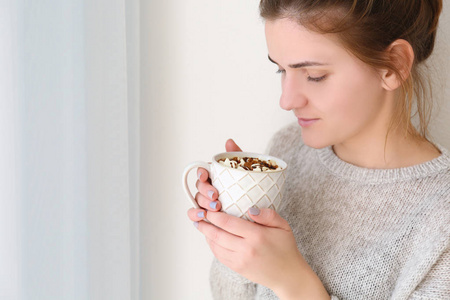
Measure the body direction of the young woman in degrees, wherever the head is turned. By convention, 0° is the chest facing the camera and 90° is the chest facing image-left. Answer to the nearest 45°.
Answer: approximately 45°

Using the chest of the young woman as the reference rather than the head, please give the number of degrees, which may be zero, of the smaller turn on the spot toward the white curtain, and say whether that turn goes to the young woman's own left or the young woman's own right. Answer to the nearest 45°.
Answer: approximately 45° to the young woman's own right
